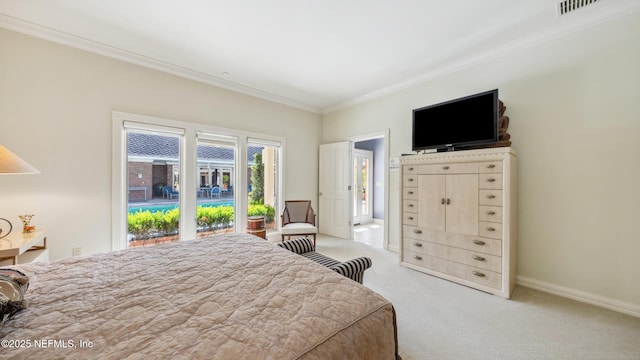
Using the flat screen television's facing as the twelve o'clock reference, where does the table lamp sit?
The table lamp is roughly at 12 o'clock from the flat screen television.

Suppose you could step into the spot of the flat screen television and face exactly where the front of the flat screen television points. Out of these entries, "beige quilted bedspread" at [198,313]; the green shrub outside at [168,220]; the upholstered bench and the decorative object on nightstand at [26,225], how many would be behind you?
0

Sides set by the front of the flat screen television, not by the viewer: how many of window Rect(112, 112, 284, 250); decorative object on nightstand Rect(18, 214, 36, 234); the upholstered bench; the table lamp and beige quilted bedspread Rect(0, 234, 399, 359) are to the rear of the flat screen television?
0

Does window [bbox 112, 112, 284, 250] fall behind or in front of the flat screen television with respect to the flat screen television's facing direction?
in front

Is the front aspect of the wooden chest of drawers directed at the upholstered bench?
yes

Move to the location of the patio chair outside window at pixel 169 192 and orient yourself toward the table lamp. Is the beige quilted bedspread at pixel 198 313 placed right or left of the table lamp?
left

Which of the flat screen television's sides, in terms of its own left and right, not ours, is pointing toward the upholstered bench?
front

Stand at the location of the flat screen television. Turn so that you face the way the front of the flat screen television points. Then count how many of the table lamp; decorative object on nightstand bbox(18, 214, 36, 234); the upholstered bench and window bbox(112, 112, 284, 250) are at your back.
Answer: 0

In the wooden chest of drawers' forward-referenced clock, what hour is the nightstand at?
The nightstand is roughly at 12 o'clock from the wooden chest of drawers.

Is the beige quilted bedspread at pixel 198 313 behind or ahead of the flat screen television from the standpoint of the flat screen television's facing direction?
ahead

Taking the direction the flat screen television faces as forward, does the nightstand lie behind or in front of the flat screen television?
in front

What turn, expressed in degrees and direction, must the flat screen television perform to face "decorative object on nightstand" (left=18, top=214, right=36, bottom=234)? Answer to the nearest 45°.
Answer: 0° — it already faces it

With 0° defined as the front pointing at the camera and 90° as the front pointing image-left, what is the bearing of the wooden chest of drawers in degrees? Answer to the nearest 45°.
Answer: approximately 45°
